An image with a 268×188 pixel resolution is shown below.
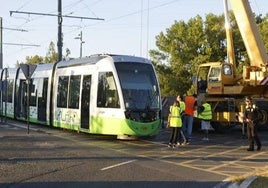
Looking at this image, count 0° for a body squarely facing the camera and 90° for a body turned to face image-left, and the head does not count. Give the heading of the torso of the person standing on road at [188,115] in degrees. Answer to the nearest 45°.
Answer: approximately 180°

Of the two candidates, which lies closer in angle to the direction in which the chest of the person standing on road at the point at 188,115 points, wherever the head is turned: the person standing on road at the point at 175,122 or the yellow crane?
the yellow crane

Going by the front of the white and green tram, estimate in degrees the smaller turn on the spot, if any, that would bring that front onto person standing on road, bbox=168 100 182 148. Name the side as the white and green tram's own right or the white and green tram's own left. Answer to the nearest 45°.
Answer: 0° — it already faces them

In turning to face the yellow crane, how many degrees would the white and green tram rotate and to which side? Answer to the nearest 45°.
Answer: approximately 90° to its left

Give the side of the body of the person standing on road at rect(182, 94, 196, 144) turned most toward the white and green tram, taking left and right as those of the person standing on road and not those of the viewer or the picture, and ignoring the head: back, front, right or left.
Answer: left

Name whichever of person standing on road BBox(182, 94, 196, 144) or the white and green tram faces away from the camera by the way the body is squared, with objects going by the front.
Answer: the person standing on road

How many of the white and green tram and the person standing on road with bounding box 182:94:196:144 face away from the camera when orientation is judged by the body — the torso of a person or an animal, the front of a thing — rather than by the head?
1

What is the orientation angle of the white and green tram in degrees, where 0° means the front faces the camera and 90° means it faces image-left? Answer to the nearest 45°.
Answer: approximately 315°

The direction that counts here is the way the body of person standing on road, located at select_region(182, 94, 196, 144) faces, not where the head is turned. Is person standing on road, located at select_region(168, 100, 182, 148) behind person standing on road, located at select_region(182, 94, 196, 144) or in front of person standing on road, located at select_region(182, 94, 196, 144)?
behind

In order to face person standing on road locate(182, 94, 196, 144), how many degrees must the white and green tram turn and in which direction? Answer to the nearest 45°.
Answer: approximately 45° to its left

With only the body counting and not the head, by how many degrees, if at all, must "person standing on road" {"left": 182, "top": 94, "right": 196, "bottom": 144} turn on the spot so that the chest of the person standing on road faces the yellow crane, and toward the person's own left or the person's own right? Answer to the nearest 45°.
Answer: approximately 45° to the person's own right
